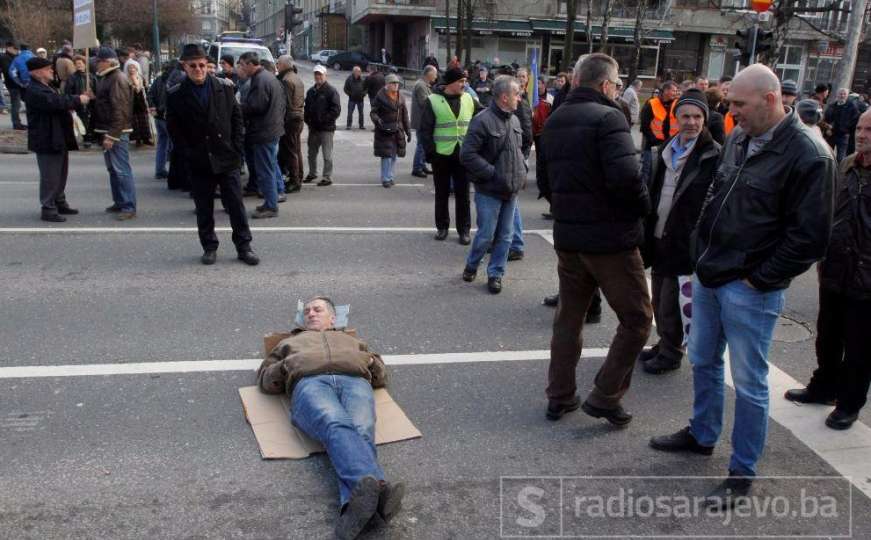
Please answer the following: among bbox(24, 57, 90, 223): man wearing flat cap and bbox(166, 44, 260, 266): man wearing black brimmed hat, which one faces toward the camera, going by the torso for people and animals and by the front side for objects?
bbox(166, 44, 260, 266): man wearing black brimmed hat

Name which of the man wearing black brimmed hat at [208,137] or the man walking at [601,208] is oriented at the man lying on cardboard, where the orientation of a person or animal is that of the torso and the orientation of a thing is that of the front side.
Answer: the man wearing black brimmed hat

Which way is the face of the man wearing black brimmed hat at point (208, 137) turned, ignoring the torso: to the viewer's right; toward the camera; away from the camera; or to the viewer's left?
toward the camera

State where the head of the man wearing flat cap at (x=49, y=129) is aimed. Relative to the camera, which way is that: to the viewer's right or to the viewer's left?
to the viewer's right

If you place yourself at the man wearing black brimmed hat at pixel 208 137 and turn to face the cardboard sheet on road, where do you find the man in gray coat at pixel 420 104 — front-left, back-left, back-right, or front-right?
back-left

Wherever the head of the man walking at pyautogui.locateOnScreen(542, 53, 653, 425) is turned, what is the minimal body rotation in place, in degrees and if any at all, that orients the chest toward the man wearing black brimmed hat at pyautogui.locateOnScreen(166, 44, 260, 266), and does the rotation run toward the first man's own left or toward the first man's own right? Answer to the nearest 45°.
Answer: approximately 90° to the first man's own left

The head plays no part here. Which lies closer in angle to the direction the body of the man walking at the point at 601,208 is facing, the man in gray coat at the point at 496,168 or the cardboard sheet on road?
the man in gray coat

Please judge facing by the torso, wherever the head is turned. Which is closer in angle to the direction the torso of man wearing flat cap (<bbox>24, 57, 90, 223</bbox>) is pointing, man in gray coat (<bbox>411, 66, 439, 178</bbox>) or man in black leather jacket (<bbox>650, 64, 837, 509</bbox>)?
the man in gray coat

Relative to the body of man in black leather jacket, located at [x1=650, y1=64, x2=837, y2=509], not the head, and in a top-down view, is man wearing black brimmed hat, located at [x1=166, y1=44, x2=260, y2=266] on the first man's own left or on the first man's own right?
on the first man's own right

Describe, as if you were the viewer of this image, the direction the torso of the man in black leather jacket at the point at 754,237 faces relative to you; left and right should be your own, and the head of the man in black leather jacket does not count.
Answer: facing the viewer and to the left of the viewer

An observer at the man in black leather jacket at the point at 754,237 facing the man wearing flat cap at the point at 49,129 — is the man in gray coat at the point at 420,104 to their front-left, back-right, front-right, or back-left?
front-right

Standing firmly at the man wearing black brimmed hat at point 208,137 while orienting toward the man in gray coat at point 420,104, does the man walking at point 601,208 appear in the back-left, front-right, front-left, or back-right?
back-right

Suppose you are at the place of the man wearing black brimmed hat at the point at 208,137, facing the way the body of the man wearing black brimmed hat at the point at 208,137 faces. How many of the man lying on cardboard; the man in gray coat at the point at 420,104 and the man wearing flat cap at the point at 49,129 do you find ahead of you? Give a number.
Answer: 1

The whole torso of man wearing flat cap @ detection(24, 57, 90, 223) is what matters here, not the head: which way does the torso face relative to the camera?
to the viewer's right

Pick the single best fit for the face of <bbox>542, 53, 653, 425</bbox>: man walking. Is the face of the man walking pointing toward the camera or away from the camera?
away from the camera

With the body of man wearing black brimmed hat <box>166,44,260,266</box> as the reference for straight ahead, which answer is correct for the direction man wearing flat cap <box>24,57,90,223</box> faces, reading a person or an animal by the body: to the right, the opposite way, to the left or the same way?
to the left

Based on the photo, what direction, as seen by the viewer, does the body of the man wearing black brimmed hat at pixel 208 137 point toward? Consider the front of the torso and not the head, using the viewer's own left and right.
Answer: facing the viewer

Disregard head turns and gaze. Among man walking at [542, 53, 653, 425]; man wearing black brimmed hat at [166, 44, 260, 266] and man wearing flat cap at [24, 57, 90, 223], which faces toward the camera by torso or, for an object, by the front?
man wearing black brimmed hat at [166, 44, 260, 266]

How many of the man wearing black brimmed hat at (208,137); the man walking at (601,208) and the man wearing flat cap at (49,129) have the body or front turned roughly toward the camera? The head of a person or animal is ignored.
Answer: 1
